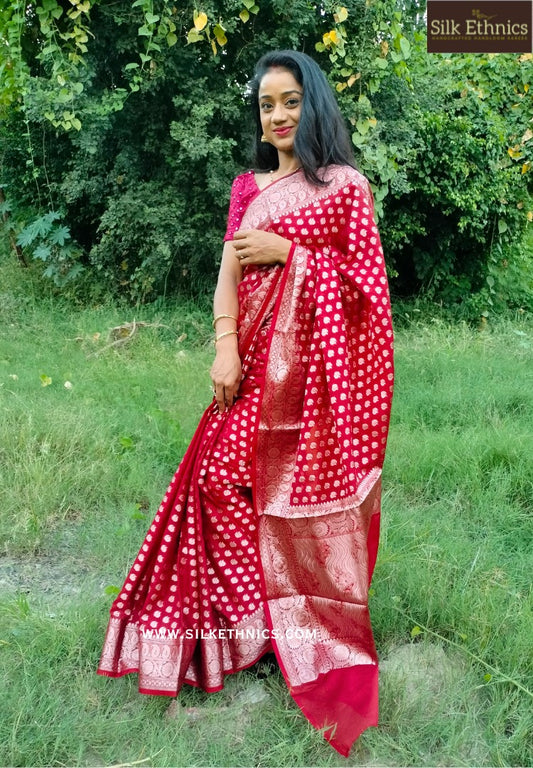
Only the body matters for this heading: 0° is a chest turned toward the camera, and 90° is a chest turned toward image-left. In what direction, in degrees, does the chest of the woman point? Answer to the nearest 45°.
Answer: approximately 45°
